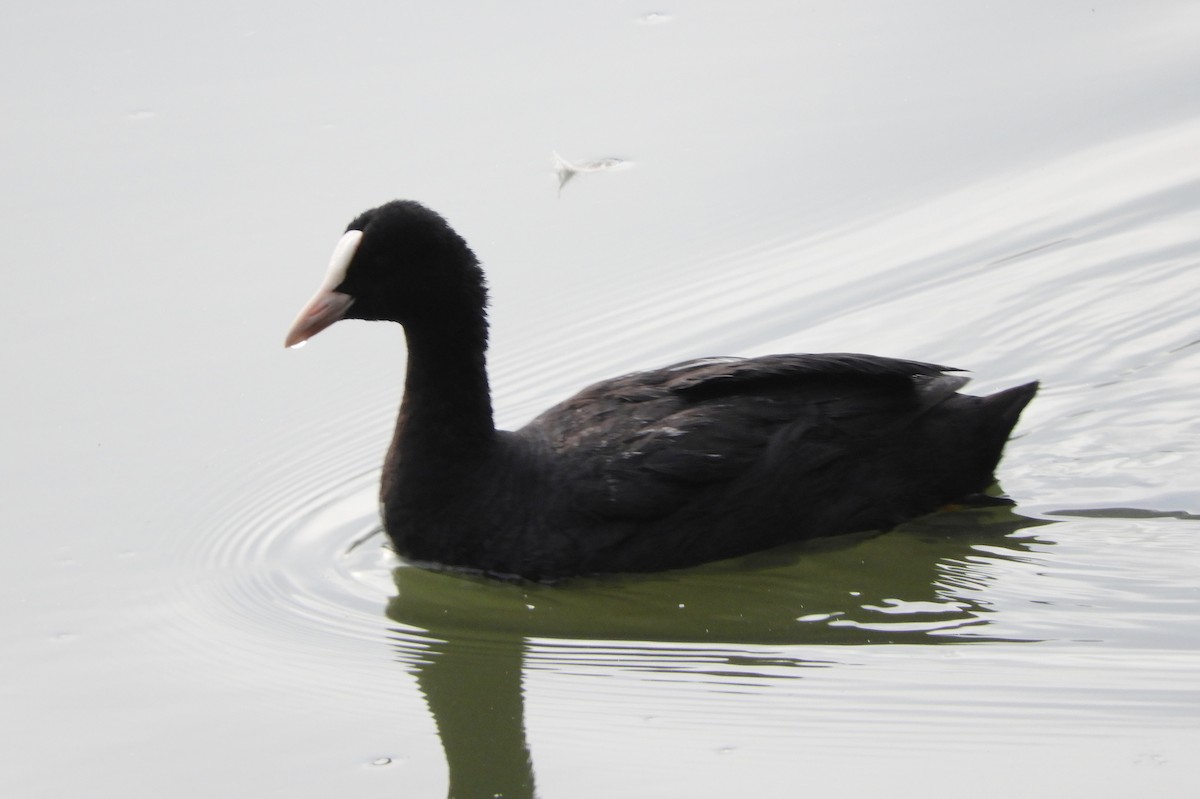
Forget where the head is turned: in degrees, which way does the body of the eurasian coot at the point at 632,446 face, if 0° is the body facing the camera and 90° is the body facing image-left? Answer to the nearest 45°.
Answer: approximately 90°
